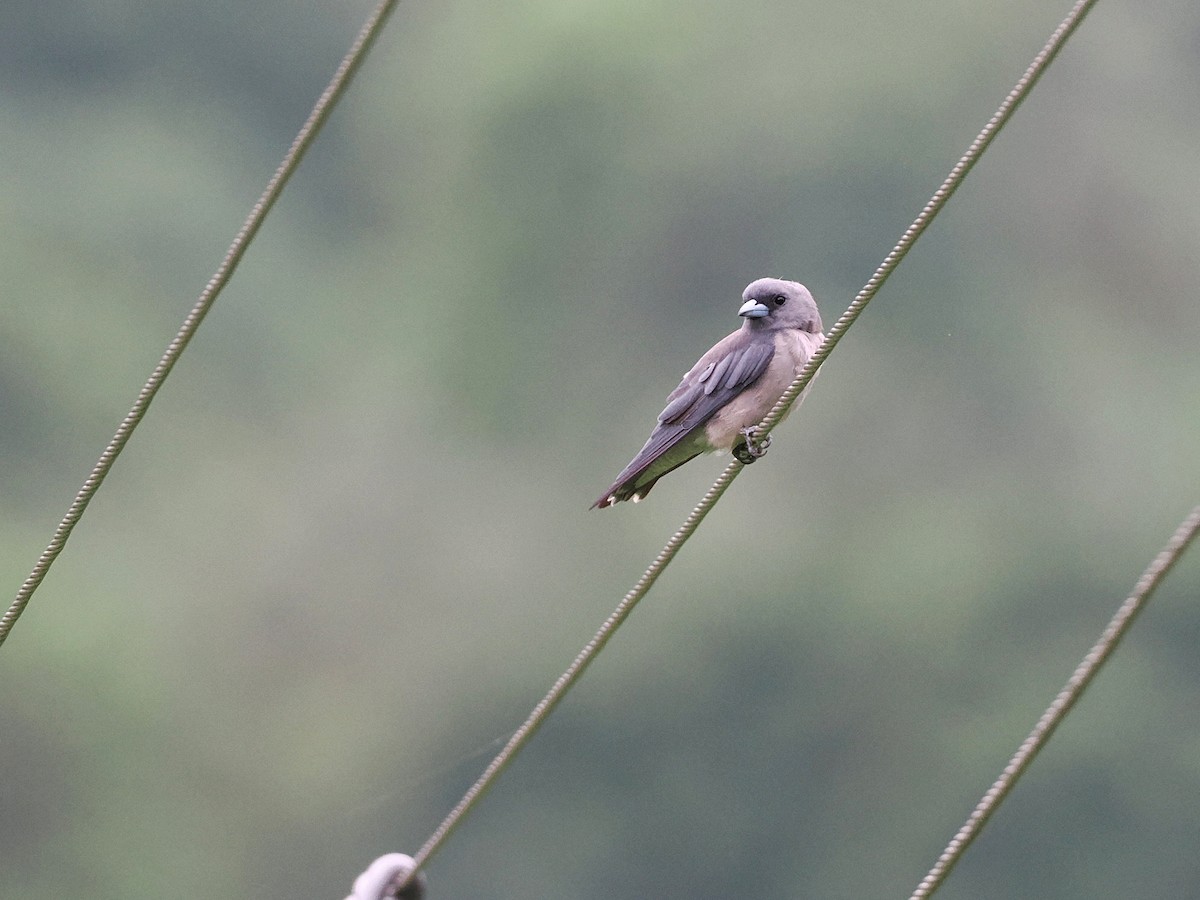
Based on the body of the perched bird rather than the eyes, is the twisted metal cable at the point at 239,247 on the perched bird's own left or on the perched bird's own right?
on the perched bird's own right

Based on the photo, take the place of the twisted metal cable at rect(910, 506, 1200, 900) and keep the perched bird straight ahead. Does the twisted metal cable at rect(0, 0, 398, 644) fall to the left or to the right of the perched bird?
left

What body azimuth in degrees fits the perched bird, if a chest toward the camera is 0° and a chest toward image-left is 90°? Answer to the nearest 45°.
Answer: approximately 270°
